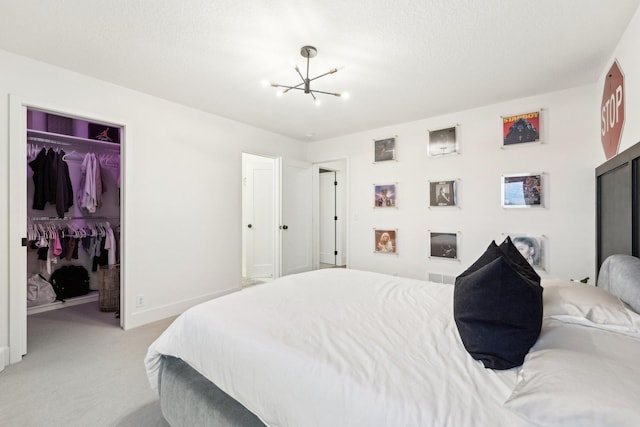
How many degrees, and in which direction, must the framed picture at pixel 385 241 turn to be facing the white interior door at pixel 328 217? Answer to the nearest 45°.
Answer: approximately 135° to its right

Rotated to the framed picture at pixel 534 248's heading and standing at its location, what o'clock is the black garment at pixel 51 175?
The black garment is roughly at 2 o'clock from the framed picture.

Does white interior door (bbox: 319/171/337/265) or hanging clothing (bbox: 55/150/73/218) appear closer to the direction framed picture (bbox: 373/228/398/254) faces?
the hanging clothing

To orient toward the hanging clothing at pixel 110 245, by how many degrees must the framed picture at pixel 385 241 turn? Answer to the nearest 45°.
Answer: approximately 90° to its right

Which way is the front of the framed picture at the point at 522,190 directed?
toward the camera

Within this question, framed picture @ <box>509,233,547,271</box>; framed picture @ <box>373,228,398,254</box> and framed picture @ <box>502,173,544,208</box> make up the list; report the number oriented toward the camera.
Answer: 3

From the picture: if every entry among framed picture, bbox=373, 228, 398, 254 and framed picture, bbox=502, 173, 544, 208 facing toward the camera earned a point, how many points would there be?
2

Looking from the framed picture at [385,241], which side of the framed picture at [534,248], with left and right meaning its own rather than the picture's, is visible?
right

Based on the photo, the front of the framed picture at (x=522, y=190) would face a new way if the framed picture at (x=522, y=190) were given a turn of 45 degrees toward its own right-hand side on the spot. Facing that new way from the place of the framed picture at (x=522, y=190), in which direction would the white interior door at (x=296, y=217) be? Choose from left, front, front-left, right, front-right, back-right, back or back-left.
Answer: front-right

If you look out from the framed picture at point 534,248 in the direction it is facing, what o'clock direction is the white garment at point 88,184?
The white garment is roughly at 2 o'clock from the framed picture.

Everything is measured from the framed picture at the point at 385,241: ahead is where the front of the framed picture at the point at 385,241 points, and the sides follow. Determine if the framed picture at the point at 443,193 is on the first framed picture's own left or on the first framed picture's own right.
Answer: on the first framed picture's own left

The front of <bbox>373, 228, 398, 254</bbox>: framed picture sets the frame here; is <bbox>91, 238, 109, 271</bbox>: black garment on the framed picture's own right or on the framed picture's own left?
on the framed picture's own right

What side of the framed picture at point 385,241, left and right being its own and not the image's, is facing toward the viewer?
front

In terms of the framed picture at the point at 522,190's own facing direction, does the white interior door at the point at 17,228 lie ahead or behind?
ahead
